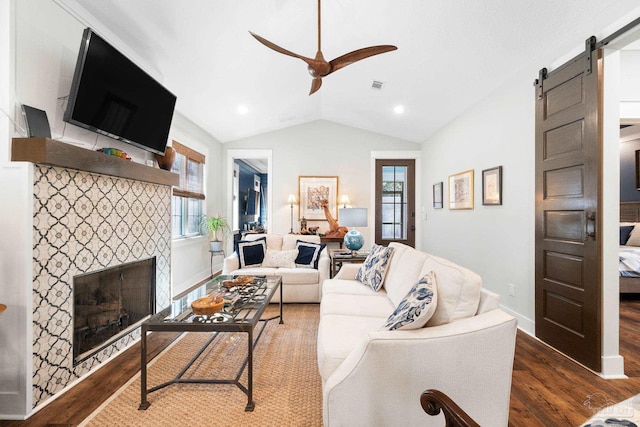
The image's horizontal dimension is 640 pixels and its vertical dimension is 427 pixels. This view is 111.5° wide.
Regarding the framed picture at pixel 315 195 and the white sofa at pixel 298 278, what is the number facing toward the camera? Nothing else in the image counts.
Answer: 2

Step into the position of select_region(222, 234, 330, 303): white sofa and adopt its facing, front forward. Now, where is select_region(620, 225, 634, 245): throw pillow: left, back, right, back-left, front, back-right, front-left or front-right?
left

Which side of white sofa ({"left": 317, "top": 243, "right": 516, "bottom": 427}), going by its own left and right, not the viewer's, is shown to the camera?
left

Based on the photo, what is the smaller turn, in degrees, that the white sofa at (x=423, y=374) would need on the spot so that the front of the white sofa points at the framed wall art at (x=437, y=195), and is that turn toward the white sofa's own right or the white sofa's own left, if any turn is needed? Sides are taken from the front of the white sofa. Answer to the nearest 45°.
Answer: approximately 90° to the white sofa's own right

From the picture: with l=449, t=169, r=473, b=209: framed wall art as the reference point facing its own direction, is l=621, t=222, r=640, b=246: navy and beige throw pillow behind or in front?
behind

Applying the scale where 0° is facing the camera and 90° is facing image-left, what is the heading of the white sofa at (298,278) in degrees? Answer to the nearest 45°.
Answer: approximately 0°

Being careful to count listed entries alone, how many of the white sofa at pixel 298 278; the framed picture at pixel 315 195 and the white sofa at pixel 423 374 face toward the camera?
2

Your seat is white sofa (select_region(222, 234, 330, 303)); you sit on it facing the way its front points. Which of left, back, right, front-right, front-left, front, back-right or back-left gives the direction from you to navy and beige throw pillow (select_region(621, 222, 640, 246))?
left

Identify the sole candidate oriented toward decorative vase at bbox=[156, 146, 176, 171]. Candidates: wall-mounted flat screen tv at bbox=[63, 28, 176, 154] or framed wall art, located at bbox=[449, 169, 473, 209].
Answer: the framed wall art

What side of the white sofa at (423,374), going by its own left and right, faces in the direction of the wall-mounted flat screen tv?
front
